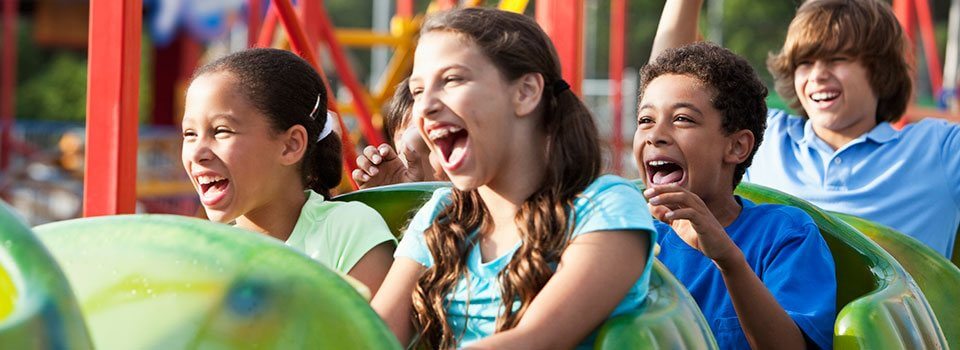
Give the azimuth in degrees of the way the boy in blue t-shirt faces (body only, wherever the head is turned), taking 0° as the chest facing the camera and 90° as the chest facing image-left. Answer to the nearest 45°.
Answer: approximately 45°

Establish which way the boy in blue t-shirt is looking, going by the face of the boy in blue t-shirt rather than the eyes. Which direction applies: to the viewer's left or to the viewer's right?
to the viewer's left
